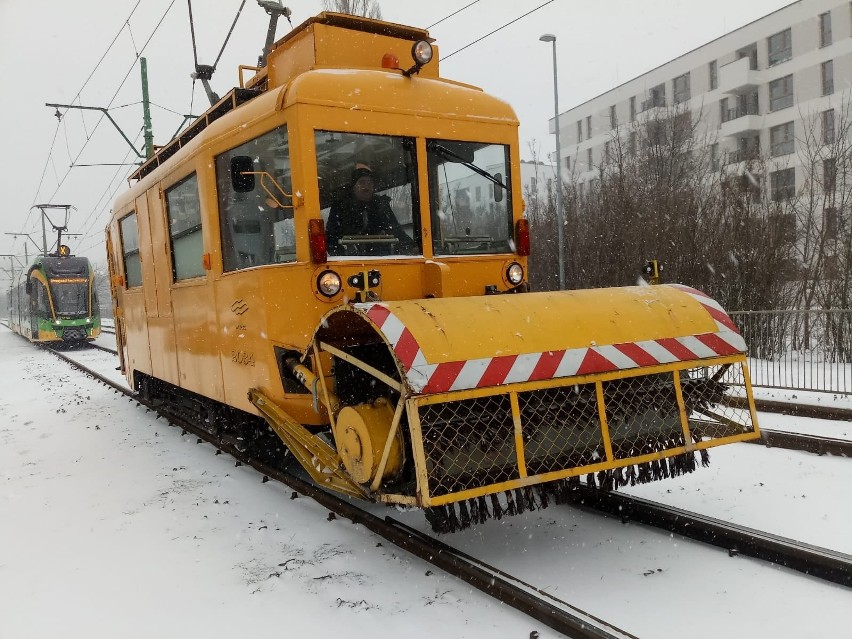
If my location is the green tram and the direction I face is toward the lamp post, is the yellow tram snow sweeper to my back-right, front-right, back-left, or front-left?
front-right

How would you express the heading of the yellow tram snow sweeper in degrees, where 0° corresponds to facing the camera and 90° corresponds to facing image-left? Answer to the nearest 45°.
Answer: approximately 315°

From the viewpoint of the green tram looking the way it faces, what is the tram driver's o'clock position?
The tram driver is roughly at 12 o'clock from the green tram.

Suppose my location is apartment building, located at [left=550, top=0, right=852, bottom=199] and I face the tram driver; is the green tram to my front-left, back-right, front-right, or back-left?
front-right

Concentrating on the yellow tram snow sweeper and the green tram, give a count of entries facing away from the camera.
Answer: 0

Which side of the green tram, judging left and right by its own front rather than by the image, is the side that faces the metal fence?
front

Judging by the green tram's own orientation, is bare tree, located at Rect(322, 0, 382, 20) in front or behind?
in front

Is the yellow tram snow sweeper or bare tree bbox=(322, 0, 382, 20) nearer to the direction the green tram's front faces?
the yellow tram snow sweeper

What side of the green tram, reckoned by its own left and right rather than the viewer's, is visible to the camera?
front

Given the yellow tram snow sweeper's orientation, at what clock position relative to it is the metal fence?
The metal fence is roughly at 9 o'clock from the yellow tram snow sweeper.

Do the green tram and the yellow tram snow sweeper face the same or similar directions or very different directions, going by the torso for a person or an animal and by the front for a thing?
same or similar directions

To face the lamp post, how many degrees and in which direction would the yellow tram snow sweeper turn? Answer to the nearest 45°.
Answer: approximately 135° to its left

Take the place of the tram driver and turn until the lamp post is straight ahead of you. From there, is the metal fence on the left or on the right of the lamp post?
right

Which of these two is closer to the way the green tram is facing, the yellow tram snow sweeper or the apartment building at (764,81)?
the yellow tram snow sweeper

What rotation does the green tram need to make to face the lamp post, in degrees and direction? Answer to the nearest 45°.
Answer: approximately 45° to its left

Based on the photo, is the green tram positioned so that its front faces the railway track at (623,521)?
yes
